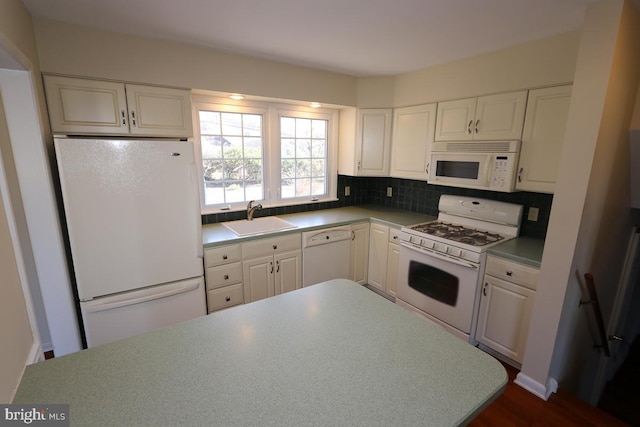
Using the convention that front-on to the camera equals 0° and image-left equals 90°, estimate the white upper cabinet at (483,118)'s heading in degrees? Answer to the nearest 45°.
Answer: approximately 45°

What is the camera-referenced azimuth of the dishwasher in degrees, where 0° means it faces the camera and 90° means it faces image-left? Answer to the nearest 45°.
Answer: approximately 315°

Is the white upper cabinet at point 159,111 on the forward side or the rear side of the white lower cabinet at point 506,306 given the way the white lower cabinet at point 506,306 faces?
on the forward side

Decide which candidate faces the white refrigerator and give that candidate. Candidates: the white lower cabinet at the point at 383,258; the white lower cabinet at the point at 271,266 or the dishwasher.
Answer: the white lower cabinet at the point at 383,258

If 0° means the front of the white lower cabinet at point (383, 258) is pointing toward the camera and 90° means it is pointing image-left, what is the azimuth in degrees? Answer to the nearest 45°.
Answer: approximately 45°
